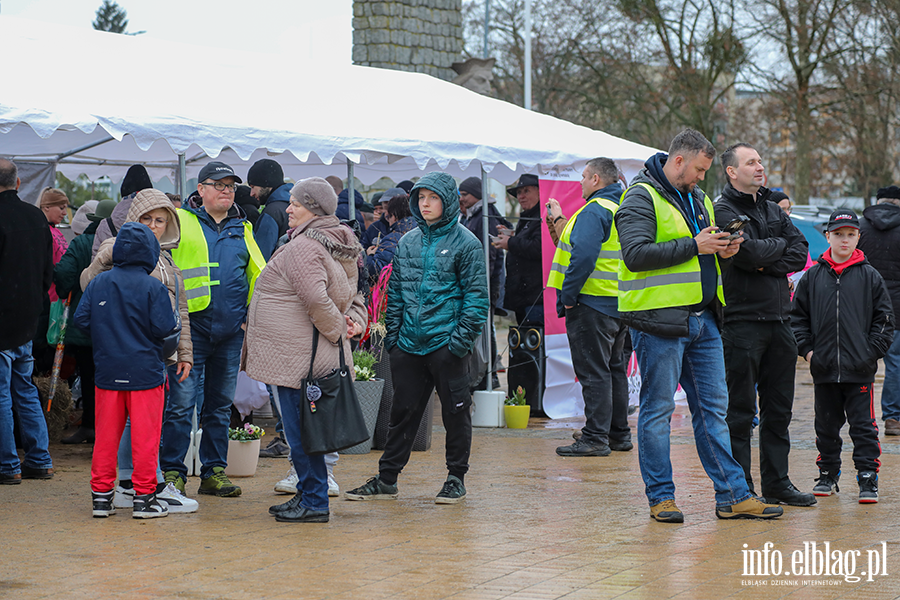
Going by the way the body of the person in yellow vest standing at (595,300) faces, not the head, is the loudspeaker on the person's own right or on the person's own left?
on the person's own right

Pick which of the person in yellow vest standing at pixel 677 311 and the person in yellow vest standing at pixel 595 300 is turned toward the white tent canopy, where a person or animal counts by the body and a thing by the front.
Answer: the person in yellow vest standing at pixel 595 300

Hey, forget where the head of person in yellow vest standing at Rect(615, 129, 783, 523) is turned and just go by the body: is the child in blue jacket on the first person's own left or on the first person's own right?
on the first person's own right

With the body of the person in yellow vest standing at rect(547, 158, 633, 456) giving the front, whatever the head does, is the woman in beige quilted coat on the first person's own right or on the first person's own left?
on the first person's own left

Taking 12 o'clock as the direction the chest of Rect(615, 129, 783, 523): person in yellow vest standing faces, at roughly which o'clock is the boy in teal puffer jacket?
The boy in teal puffer jacket is roughly at 5 o'clock from the person in yellow vest standing.

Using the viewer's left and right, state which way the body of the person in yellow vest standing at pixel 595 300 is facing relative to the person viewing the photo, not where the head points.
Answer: facing to the left of the viewer

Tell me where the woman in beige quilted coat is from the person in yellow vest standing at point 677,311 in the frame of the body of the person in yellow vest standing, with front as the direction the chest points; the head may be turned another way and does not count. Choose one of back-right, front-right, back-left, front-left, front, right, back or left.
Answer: back-right

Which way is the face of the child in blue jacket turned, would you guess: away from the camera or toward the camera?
away from the camera

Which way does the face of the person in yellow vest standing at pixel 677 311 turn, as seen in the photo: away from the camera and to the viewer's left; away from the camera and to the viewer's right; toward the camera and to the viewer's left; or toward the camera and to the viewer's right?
toward the camera and to the viewer's right

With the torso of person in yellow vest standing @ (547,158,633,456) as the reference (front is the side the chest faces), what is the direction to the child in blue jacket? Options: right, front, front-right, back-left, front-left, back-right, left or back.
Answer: front-left

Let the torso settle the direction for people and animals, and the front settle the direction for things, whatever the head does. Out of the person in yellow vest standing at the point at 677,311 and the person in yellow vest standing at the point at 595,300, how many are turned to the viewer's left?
1

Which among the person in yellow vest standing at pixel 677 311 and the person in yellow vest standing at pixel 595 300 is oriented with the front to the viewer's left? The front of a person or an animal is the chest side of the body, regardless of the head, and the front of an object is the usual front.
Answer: the person in yellow vest standing at pixel 595 300
